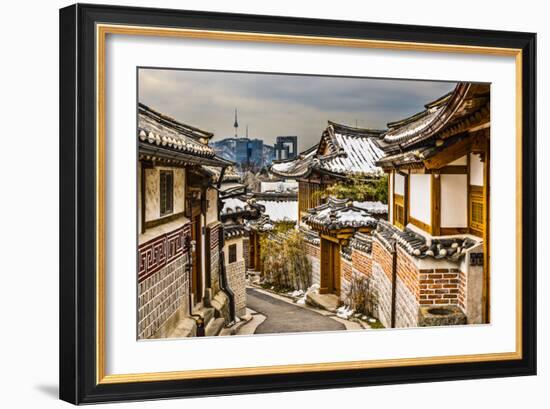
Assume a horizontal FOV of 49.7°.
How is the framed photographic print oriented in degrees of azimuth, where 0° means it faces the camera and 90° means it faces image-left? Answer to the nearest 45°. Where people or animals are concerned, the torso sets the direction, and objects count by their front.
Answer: approximately 315°
